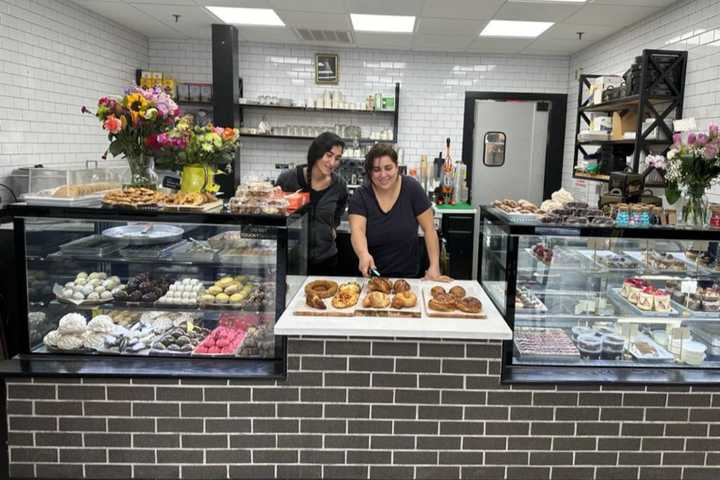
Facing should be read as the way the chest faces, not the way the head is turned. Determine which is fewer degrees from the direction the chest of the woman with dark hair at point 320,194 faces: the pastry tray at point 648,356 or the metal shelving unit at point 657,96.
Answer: the pastry tray

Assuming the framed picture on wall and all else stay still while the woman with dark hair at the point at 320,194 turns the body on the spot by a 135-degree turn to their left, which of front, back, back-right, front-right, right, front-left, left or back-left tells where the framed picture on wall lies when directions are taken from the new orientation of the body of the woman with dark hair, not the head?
front

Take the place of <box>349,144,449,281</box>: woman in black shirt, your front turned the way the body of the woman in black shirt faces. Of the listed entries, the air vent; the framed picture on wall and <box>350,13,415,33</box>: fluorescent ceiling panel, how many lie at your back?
3

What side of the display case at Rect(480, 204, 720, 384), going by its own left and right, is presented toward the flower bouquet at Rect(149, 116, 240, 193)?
right

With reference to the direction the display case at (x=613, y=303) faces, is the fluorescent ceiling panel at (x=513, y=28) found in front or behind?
behind
